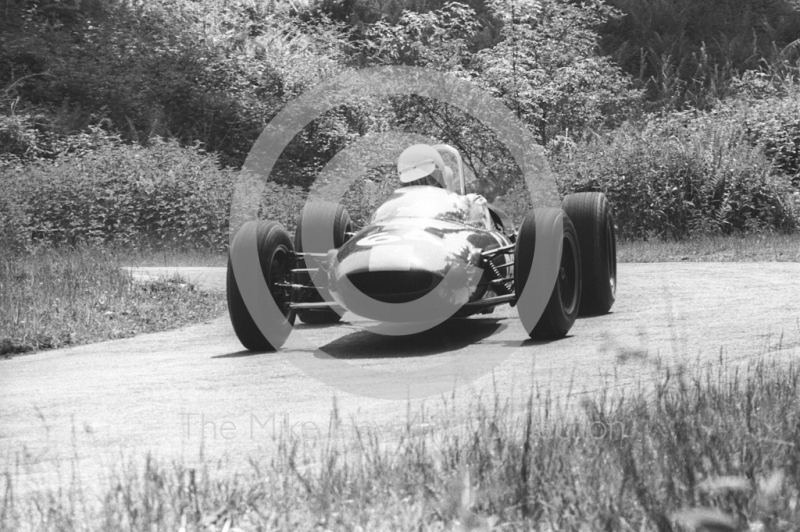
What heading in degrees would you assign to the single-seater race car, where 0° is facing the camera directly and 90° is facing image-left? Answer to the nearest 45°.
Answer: approximately 0°

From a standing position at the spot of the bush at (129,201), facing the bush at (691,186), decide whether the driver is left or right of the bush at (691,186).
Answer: right

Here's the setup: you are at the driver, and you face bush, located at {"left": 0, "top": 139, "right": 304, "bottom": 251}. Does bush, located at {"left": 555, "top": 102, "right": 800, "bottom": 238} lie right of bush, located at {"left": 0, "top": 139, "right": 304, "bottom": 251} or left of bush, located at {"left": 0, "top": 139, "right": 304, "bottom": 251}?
right

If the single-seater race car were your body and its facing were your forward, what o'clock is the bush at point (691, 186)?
The bush is roughly at 7 o'clock from the single-seater race car.

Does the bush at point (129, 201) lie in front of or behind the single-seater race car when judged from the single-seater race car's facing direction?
behind
